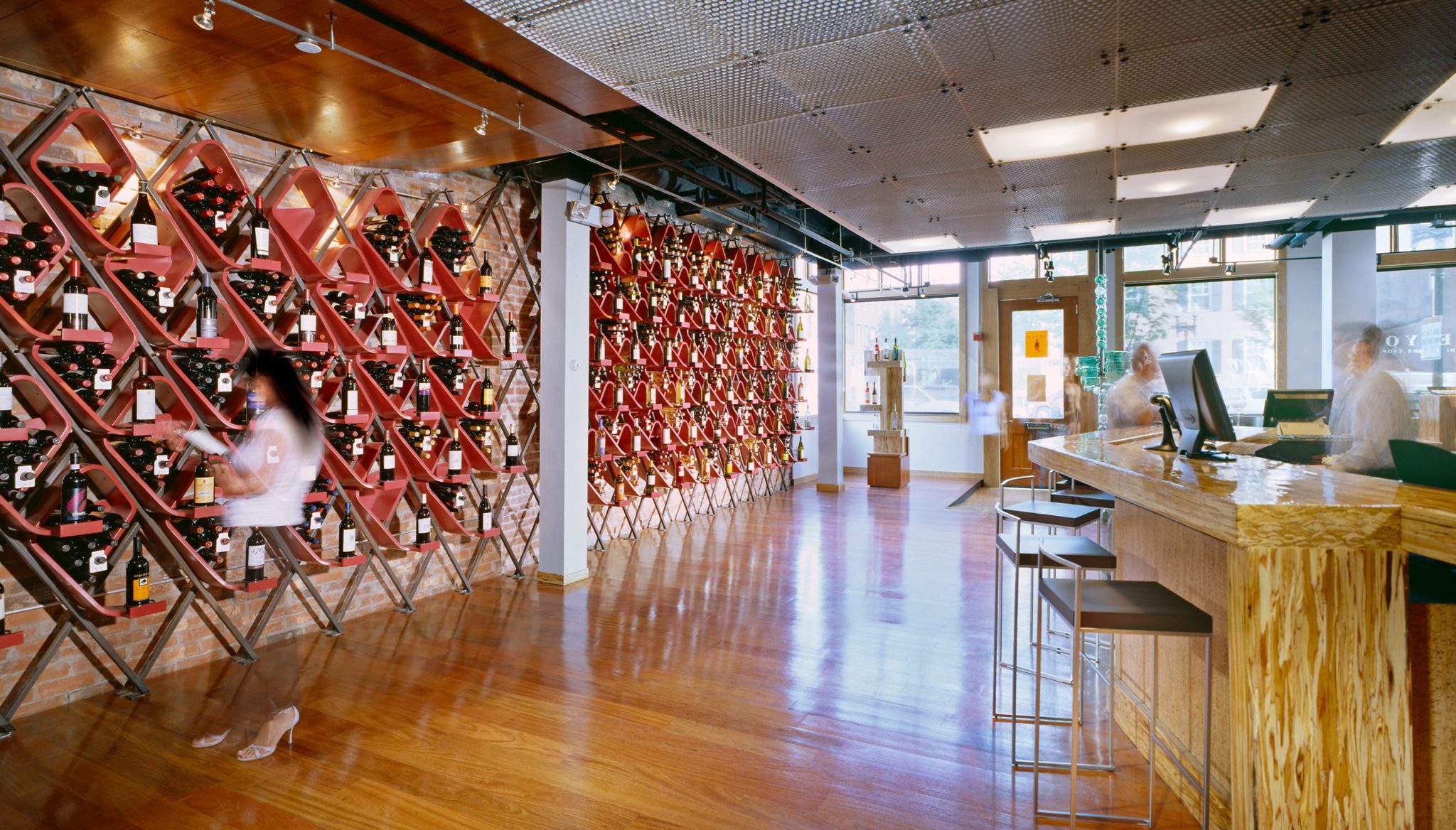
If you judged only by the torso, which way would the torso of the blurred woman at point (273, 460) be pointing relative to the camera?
to the viewer's left

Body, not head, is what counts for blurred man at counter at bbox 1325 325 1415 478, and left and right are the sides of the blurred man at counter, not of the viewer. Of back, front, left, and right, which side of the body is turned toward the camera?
left

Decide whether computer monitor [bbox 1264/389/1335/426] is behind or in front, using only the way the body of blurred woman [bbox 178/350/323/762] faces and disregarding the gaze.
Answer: behind

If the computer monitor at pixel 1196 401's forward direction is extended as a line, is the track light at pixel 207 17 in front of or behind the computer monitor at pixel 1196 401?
behind

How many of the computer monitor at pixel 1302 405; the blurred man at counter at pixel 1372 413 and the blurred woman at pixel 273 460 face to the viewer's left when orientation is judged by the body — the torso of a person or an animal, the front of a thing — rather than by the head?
2
